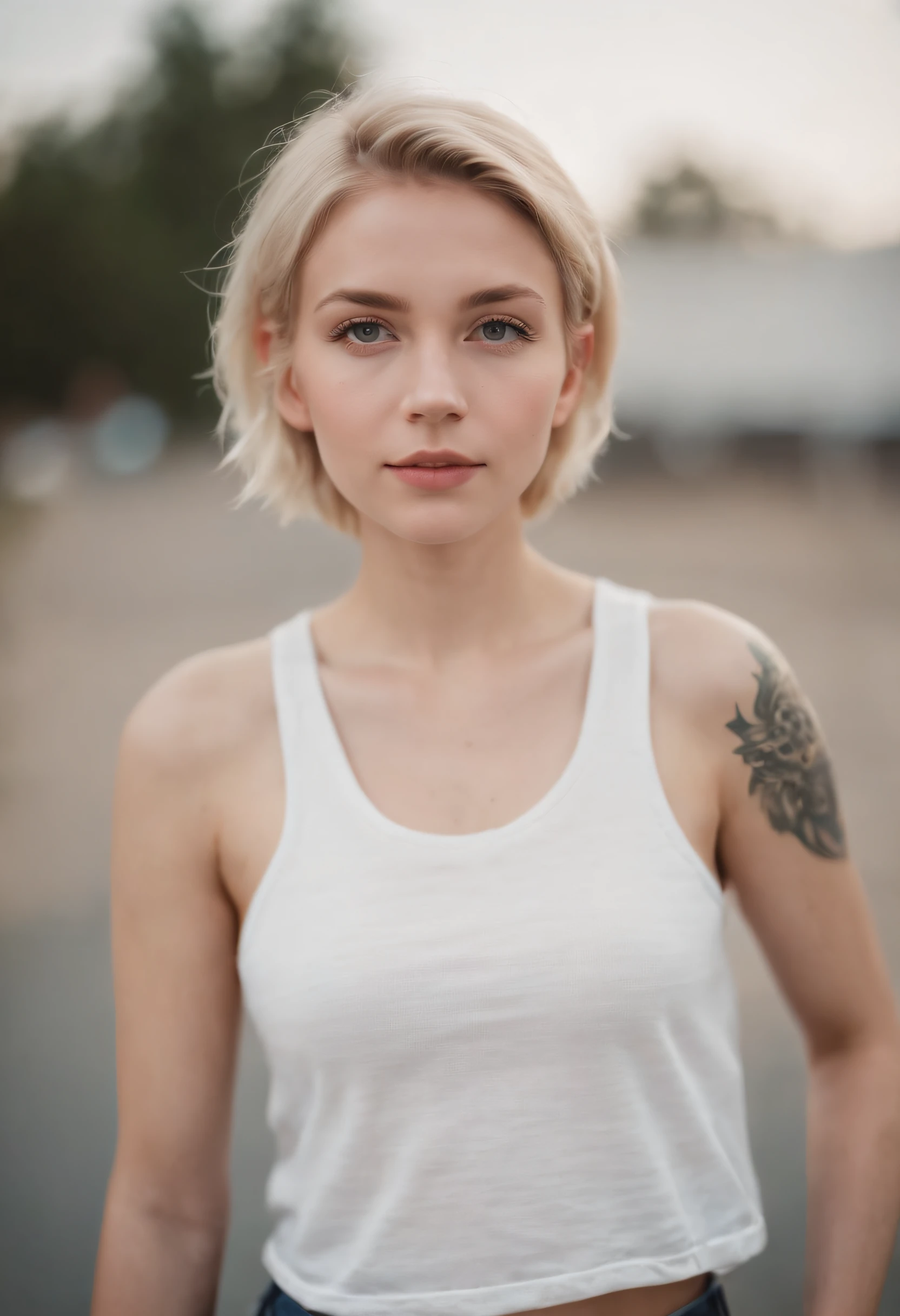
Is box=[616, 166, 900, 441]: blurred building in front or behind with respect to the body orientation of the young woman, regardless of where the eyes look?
behind

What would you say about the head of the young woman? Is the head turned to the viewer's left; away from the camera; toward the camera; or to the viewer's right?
toward the camera

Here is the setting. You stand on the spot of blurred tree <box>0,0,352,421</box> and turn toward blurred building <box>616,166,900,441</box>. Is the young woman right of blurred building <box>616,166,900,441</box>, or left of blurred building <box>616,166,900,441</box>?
right

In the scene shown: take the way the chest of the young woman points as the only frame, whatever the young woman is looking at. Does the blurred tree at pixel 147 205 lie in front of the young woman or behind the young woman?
behind

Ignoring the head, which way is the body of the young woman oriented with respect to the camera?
toward the camera
